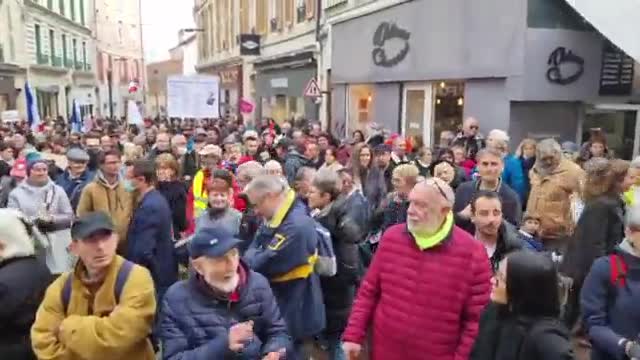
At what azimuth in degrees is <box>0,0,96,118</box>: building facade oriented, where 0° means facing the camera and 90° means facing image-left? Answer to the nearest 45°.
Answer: approximately 315°

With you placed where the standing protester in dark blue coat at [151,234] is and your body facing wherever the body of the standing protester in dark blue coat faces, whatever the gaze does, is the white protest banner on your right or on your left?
on your right

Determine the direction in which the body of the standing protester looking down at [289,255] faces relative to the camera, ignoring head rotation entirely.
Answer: to the viewer's left

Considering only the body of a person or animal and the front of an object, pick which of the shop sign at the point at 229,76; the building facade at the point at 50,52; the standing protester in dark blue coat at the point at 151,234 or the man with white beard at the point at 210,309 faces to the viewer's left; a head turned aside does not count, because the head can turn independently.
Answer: the standing protester in dark blue coat

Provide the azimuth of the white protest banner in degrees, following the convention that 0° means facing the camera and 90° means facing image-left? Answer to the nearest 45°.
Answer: approximately 0°

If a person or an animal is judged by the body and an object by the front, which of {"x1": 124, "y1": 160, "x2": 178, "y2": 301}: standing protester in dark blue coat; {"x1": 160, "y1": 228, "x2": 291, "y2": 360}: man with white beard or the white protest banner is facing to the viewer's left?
the standing protester in dark blue coat

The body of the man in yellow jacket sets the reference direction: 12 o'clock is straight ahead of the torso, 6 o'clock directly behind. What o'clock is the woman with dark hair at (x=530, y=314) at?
The woman with dark hair is roughly at 10 o'clock from the man in yellow jacket.

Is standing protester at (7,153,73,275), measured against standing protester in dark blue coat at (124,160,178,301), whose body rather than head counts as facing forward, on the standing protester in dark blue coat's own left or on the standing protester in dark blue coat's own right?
on the standing protester in dark blue coat's own right
